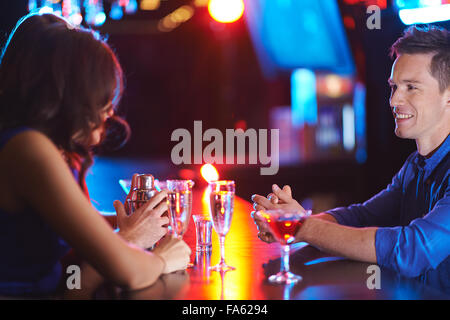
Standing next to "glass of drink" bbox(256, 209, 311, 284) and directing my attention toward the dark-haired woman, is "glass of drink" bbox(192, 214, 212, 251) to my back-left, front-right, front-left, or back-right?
front-right

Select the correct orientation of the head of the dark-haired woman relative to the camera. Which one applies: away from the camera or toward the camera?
away from the camera

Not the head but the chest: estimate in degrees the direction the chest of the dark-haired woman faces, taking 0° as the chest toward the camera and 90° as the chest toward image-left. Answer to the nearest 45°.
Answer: approximately 270°
